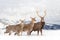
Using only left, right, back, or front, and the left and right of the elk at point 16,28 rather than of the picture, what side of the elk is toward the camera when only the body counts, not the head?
right

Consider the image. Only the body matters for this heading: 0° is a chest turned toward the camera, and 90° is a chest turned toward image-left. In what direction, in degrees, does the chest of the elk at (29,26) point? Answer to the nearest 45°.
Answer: approximately 270°
